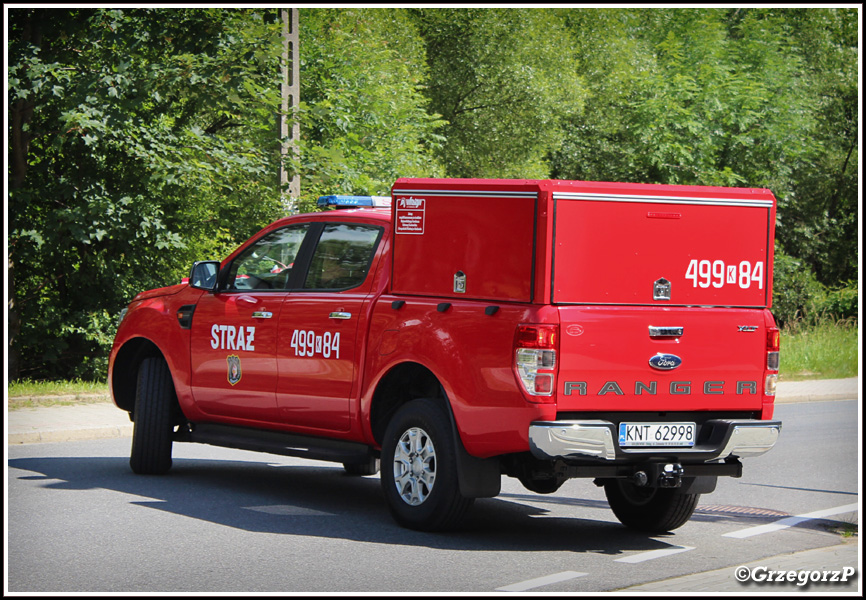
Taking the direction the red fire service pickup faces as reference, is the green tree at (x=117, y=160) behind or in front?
in front

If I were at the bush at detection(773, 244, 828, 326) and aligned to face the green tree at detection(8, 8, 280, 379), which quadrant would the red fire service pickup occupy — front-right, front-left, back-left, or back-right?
front-left

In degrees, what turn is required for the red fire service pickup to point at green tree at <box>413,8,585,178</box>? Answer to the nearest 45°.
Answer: approximately 45° to its right

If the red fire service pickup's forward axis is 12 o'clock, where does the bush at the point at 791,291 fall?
The bush is roughly at 2 o'clock from the red fire service pickup.

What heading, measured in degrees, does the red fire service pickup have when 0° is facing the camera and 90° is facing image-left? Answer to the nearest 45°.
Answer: approximately 135°

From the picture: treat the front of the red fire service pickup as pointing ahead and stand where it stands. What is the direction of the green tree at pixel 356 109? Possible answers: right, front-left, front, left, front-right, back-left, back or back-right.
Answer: front-right

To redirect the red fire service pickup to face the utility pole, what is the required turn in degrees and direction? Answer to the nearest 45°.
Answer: approximately 45° to its right

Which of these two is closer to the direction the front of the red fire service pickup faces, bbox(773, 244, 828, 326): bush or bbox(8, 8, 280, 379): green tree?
the green tree

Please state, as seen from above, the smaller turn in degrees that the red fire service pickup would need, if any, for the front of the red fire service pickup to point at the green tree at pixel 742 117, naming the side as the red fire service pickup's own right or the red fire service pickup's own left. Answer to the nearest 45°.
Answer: approximately 45° to the red fire service pickup's own right

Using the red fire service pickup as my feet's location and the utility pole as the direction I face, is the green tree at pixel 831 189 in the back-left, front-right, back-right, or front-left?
front-right

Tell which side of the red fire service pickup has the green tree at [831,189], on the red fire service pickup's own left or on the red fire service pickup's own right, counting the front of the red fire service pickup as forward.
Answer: on the red fire service pickup's own right
